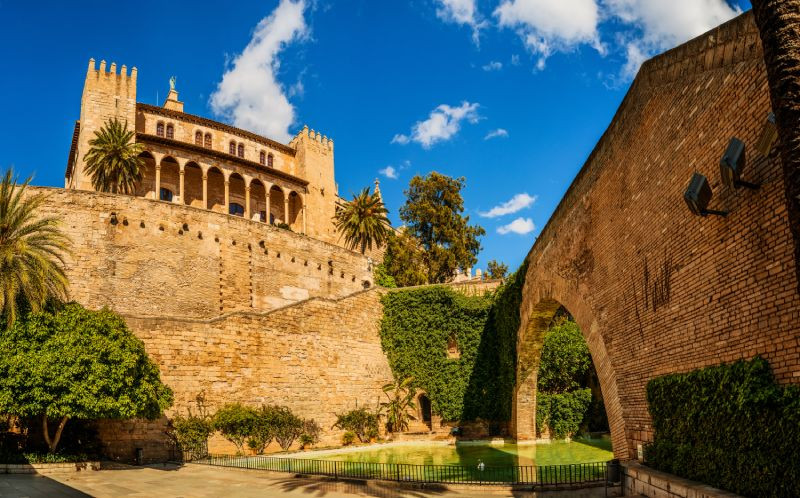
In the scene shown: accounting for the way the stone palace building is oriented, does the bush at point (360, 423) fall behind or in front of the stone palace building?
in front

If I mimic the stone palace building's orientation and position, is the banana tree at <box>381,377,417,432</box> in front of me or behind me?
in front

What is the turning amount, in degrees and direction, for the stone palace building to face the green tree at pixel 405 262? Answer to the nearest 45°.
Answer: approximately 45° to its left

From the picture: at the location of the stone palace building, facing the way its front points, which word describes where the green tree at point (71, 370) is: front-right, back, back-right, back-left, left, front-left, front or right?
front-right

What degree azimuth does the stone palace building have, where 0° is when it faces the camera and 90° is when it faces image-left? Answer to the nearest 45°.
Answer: approximately 315°

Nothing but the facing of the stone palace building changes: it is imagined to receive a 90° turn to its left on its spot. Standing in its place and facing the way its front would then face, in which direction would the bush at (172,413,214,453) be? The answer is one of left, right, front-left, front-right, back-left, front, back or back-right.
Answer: back-right

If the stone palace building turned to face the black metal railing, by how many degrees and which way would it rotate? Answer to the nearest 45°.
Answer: approximately 45° to its right

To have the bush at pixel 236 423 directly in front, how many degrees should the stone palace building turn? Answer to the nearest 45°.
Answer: approximately 45° to its right

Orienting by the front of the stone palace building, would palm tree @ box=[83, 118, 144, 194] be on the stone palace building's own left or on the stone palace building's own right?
on the stone palace building's own right

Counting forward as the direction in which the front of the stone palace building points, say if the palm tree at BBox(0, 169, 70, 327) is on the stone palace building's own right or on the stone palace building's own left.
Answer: on the stone palace building's own right

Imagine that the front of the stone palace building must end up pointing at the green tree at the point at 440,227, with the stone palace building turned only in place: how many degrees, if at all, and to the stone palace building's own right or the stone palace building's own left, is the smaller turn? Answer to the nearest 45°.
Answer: approximately 45° to the stone palace building's own left
